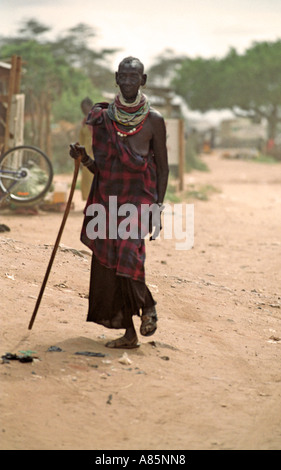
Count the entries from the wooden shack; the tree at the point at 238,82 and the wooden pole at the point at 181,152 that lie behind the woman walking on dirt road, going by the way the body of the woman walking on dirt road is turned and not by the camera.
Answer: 3

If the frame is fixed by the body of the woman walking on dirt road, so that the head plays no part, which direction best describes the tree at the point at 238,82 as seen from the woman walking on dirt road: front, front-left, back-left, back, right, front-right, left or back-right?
back

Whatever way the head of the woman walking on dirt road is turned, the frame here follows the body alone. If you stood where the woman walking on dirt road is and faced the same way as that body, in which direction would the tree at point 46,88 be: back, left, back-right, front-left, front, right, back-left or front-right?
back

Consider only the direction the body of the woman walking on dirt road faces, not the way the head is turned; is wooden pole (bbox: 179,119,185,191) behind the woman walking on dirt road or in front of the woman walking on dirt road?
behind

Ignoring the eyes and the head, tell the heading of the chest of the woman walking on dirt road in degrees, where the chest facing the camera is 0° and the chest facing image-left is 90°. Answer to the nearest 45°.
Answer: approximately 0°

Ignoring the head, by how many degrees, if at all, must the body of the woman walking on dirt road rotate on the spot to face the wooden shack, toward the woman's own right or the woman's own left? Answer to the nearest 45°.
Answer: approximately 180°
